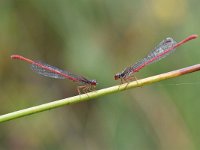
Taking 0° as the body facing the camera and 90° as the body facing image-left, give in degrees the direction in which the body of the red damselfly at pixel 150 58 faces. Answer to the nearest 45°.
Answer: approximately 90°
